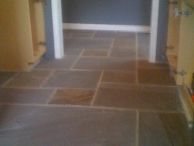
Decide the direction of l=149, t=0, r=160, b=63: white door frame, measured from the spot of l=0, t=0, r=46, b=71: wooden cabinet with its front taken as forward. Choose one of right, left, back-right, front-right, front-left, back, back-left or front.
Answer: front

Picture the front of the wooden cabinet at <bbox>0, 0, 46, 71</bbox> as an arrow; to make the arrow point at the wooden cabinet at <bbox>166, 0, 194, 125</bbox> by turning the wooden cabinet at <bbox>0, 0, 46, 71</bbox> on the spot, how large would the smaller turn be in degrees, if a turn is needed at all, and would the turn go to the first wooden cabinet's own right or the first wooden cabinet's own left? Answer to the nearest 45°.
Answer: approximately 45° to the first wooden cabinet's own right

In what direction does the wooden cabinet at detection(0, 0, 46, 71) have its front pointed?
to the viewer's right
